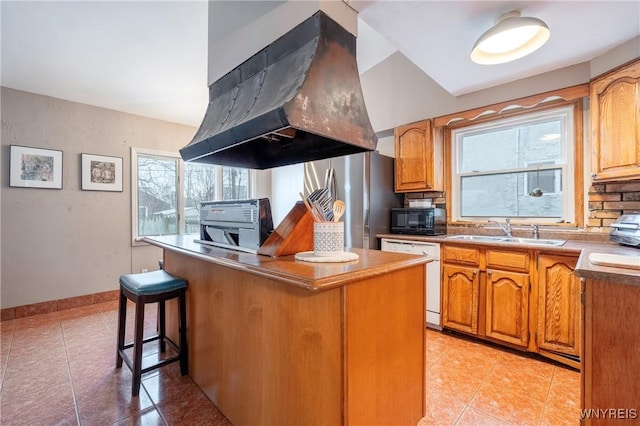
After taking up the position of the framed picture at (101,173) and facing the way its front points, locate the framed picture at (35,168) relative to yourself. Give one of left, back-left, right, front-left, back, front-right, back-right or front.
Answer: back-right

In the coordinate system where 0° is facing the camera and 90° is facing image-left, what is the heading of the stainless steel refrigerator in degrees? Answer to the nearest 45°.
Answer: approximately 45°

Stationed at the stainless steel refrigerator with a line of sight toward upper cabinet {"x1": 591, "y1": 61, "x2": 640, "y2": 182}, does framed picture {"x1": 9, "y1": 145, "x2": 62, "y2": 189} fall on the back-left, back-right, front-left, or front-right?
back-right

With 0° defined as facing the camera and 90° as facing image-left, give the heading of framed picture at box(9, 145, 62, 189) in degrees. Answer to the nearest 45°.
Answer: approximately 315°

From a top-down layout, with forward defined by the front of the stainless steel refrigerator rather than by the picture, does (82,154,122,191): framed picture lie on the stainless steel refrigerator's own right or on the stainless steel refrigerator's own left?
on the stainless steel refrigerator's own right

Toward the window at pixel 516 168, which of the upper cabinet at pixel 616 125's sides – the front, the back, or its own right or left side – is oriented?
right
